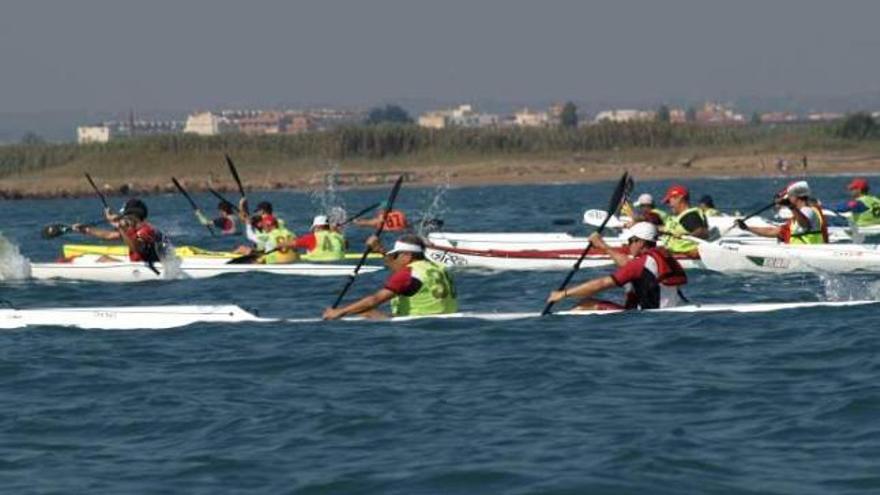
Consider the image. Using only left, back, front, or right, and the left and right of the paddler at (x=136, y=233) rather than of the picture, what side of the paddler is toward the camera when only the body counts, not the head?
left

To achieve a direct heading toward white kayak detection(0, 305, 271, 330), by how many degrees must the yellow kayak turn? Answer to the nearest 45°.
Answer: approximately 90° to its left

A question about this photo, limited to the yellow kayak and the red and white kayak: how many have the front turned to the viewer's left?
2

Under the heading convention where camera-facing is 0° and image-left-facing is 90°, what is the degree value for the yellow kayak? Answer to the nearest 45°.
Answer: approximately 90°

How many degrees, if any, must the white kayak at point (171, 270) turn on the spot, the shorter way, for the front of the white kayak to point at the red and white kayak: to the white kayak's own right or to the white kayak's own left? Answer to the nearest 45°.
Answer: approximately 180°

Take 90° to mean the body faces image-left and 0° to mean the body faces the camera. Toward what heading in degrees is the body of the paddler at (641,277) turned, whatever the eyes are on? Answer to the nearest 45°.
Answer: approximately 90°

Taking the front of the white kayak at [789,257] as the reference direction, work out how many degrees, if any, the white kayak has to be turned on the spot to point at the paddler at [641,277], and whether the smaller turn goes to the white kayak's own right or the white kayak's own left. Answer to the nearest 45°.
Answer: approximately 90° to the white kayak's own left

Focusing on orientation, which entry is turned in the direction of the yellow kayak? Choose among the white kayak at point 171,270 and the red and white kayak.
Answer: the red and white kayak

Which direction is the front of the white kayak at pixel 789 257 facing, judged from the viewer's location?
facing to the left of the viewer

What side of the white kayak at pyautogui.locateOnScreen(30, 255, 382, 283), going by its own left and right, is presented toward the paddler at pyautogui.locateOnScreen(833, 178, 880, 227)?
back

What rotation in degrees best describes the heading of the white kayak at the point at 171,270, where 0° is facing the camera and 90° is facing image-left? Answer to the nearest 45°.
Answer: approximately 90°
